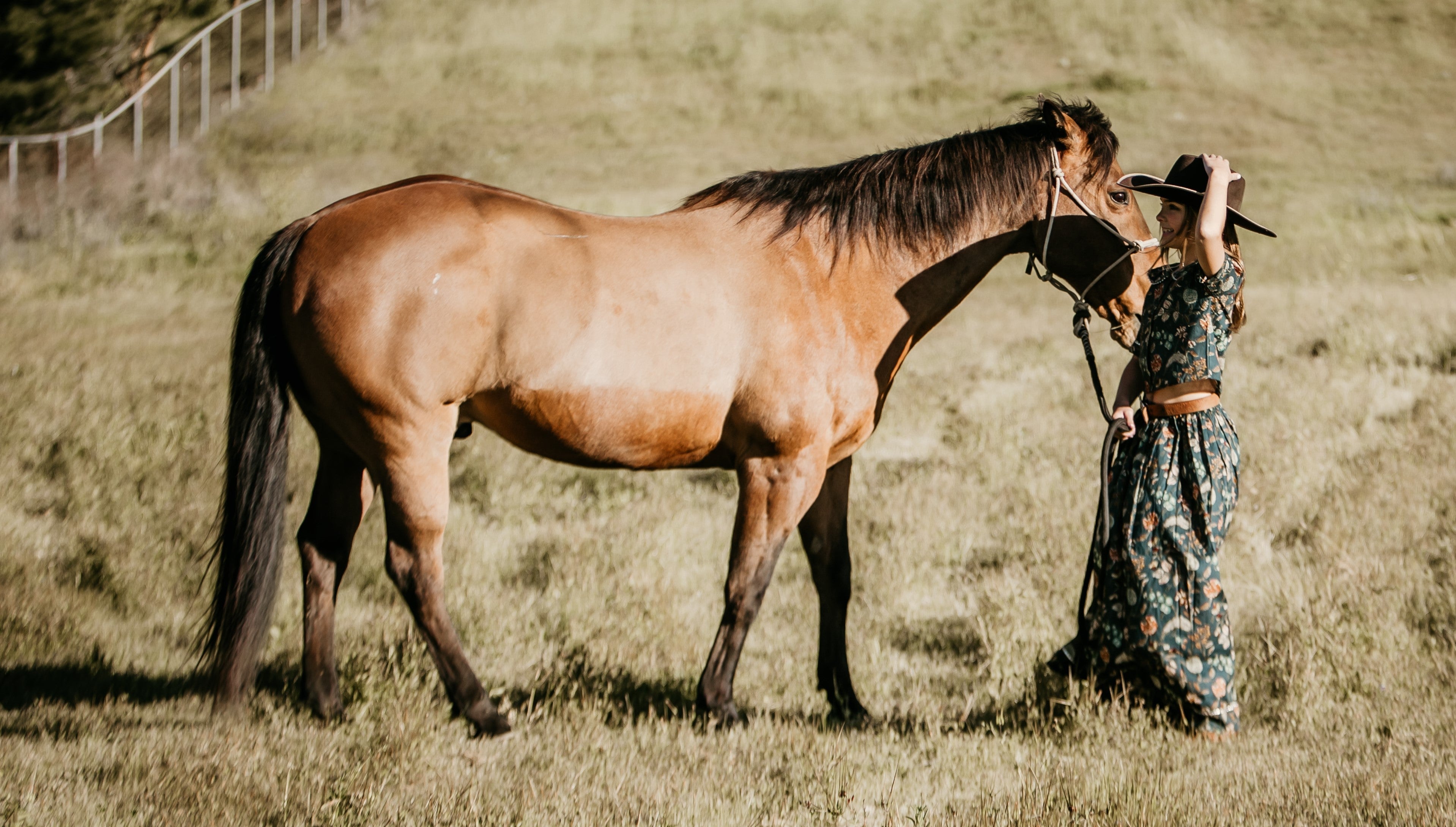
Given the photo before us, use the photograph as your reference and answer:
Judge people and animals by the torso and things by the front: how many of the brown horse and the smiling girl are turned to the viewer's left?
1

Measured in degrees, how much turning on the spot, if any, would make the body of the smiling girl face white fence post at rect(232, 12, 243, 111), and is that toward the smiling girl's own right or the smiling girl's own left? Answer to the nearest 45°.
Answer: approximately 45° to the smiling girl's own right

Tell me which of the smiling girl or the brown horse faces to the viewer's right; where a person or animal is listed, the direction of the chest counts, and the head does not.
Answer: the brown horse

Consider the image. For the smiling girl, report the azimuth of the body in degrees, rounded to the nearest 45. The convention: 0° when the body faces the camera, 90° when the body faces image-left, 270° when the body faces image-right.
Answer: approximately 90°

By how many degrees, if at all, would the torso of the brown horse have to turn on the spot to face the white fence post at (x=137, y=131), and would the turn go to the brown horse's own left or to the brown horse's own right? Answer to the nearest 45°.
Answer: approximately 135° to the brown horse's own left

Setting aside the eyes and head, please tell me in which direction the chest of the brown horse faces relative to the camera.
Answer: to the viewer's right

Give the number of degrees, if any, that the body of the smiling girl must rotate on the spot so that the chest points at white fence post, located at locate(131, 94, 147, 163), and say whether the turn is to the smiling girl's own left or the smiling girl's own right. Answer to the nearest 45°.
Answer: approximately 45° to the smiling girl's own right

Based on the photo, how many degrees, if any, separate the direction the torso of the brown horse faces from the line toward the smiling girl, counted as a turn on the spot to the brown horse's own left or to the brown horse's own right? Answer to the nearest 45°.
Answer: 0° — it already faces them

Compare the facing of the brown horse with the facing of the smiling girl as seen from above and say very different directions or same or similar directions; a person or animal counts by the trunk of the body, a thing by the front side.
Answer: very different directions

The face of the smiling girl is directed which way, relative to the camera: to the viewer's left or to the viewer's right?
to the viewer's left
